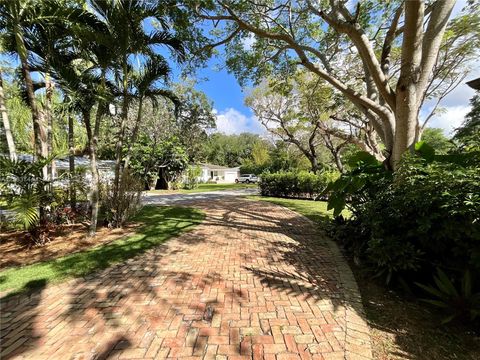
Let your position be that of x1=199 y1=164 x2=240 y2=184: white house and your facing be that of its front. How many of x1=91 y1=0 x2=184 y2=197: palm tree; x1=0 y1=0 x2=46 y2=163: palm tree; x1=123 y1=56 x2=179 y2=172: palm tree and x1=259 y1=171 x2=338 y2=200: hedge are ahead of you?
4

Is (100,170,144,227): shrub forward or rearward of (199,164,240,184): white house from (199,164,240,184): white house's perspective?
forward

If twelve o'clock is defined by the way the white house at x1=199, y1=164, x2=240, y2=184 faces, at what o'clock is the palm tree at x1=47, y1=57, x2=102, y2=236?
The palm tree is roughly at 12 o'clock from the white house.

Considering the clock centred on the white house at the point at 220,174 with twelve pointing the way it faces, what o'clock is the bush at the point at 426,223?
The bush is roughly at 12 o'clock from the white house.

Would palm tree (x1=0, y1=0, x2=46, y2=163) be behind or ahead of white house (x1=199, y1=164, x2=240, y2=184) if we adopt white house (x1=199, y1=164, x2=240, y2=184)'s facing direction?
ahead

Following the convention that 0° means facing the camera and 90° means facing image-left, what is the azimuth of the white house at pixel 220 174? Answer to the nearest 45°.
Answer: approximately 0°

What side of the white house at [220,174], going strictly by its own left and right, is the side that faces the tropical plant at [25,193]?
front

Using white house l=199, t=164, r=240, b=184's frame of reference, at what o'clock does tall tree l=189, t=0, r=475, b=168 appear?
The tall tree is roughly at 12 o'clock from the white house.
